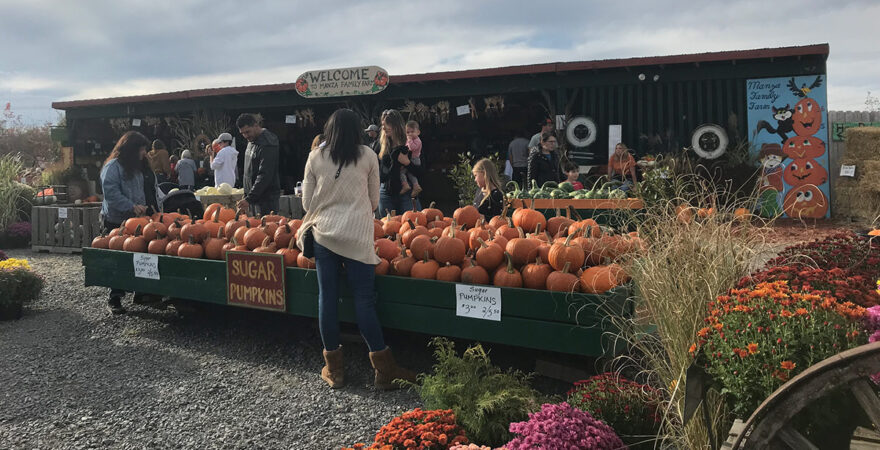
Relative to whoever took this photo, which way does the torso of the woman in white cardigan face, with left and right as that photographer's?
facing away from the viewer

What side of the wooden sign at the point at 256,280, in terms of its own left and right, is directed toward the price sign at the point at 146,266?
right

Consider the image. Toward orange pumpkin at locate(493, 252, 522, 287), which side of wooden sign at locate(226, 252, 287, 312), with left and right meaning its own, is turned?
left

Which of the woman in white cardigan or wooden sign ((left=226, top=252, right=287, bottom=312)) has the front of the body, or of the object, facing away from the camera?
the woman in white cardigan

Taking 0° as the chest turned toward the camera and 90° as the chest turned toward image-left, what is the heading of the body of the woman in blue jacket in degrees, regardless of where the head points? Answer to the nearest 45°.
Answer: approximately 270°

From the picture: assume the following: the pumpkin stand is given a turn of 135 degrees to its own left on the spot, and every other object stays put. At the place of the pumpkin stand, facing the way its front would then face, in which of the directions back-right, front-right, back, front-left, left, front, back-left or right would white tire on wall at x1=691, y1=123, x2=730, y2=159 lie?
front-left

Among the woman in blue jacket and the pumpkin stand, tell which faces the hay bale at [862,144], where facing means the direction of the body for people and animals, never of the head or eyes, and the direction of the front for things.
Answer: the woman in blue jacket

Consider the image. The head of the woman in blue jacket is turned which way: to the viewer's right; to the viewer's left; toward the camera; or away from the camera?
to the viewer's right

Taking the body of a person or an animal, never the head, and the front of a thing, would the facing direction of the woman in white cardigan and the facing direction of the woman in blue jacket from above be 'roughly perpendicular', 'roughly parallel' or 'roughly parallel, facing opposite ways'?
roughly perpendicular

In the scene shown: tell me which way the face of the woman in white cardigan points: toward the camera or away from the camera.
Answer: away from the camera
